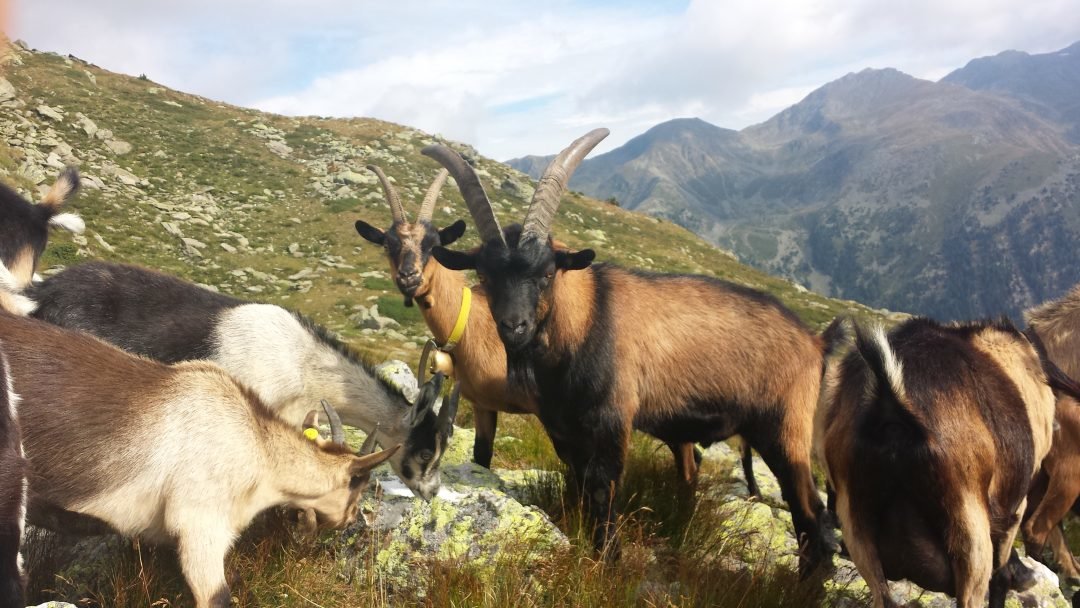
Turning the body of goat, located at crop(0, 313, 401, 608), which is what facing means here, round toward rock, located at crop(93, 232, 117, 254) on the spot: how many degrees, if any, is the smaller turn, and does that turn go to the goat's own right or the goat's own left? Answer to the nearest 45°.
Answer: approximately 90° to the goat's own left

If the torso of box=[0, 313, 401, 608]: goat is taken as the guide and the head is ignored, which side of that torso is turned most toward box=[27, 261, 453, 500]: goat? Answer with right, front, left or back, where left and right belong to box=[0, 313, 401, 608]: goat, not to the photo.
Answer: left

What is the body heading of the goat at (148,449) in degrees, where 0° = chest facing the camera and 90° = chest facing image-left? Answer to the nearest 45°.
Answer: approximately 270°

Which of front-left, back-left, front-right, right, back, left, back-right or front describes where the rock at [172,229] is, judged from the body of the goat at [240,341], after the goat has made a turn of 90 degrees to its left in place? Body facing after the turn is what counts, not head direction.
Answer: front

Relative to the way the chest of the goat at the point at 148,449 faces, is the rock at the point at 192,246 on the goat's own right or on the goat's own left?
on the goat's own left

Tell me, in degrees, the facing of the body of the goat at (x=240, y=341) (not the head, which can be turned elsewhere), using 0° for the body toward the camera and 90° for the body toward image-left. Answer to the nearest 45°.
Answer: approximately 270°

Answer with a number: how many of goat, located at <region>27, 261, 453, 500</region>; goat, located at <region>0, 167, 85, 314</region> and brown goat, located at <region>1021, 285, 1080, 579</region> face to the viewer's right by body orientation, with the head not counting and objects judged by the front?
2

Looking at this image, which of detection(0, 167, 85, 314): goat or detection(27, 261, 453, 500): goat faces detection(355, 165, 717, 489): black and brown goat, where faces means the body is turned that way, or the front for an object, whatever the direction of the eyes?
detection(27, 261, 453, 500): goat

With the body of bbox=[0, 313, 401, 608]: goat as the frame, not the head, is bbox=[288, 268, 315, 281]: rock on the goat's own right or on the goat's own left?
on the goat's own left

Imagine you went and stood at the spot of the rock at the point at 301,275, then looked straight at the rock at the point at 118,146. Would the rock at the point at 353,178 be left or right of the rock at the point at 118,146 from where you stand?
right
